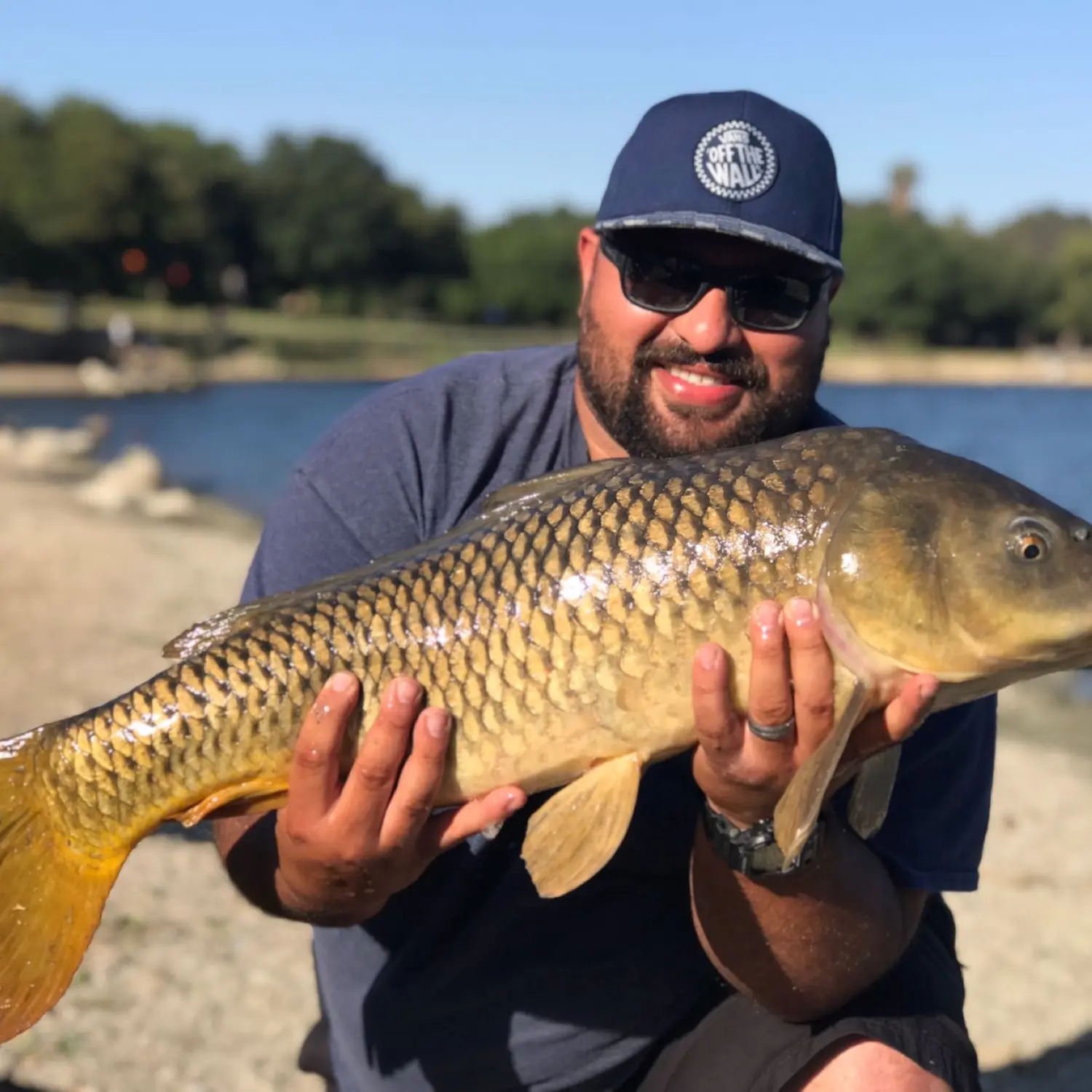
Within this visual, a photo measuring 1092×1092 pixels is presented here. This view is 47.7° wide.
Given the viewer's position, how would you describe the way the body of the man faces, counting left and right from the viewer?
facing the viewer

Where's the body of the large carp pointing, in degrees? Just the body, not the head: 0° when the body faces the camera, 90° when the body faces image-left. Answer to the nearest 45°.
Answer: approximately 270°
